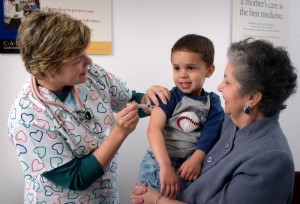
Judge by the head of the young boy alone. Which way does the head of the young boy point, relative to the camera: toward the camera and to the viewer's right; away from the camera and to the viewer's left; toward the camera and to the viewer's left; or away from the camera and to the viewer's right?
toward the camera and to the viewer's left

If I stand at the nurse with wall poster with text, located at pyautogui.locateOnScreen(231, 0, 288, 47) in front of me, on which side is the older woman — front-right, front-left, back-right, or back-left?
front-right

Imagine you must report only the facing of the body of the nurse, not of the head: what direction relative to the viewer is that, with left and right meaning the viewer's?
facing the viewer and to the right of the viewer

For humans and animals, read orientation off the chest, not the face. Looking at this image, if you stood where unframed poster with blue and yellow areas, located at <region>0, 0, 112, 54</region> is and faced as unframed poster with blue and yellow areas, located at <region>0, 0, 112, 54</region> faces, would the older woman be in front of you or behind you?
in front

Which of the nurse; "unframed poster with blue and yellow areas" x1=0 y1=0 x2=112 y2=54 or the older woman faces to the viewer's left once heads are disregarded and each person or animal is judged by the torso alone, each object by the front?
the older woman

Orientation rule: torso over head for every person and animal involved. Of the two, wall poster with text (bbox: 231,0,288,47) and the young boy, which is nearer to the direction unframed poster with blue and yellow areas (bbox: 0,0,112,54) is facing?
the young boy

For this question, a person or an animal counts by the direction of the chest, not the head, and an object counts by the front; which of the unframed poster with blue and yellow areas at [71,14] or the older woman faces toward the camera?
the unframed poster with blue and yellow areas

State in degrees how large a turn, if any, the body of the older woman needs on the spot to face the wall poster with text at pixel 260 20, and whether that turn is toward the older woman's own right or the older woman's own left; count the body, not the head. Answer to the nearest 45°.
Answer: approximately 90° to the older woman's own right

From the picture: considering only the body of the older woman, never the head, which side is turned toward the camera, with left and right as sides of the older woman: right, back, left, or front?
left

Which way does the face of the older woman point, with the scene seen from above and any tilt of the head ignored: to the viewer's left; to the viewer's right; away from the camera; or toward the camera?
to the viewer's left

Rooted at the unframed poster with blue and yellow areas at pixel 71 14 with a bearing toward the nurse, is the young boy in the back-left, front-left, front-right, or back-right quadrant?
front-left

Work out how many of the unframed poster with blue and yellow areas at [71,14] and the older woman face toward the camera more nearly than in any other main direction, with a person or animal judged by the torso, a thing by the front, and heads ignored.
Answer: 1

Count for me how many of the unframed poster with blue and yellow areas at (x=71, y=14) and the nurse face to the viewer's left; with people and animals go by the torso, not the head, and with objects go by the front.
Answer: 0

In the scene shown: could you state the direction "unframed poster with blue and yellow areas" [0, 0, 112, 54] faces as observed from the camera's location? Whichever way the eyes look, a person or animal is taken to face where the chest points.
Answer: facing the viewer
